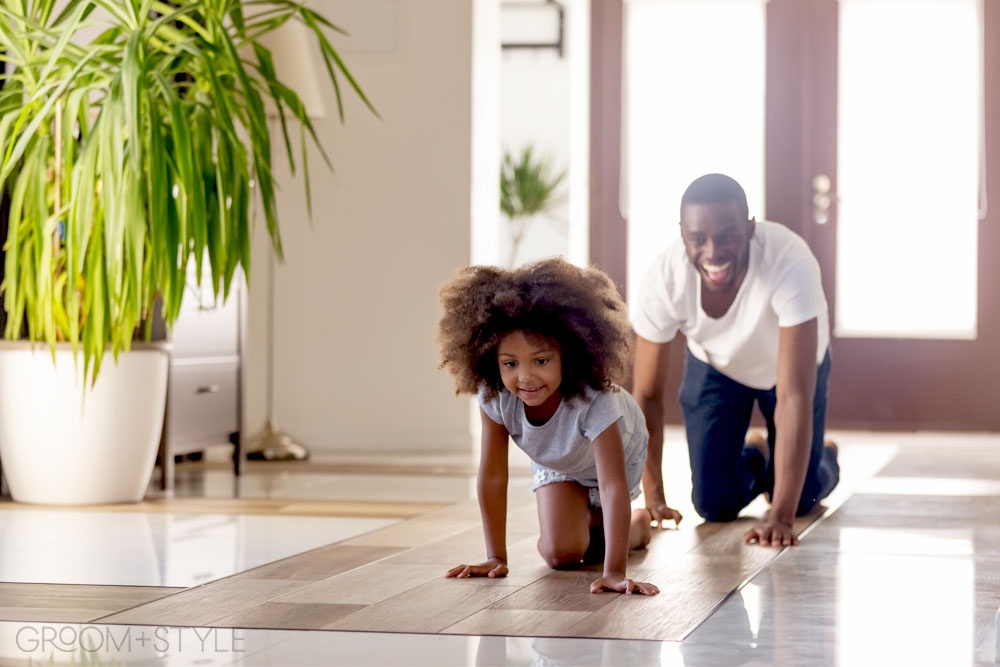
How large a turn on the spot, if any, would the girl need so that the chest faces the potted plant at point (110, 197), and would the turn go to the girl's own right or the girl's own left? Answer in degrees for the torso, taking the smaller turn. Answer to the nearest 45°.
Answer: approximately 90° to the girl's own right

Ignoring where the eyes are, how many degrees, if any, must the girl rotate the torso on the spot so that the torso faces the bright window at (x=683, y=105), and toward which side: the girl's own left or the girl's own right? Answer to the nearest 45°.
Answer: approximately 135° to the girl's own right

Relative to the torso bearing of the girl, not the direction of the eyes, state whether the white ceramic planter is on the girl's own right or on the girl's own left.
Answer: on the girl's own right

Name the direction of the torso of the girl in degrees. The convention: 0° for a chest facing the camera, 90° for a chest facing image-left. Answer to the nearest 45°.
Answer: approximately 45°

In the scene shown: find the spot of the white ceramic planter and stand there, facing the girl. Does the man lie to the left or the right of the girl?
left

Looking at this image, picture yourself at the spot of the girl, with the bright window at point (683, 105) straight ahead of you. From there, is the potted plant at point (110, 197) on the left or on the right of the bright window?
left

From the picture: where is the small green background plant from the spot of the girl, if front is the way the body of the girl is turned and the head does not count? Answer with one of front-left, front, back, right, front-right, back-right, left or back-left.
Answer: back-right

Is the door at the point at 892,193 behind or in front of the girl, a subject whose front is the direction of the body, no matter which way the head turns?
behind

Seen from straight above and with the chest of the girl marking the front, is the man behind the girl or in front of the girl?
behind
